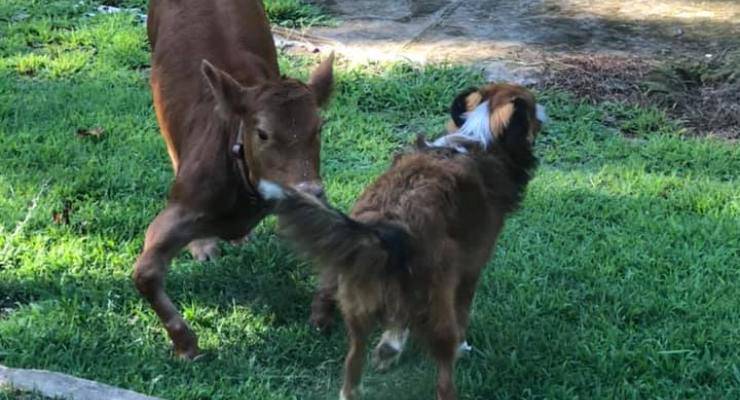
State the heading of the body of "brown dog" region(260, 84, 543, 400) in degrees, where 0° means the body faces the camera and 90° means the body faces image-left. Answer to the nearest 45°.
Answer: approximately 225°

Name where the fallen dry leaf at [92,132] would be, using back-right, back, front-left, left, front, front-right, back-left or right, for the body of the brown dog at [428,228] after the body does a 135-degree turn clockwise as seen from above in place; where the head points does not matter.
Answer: back-right

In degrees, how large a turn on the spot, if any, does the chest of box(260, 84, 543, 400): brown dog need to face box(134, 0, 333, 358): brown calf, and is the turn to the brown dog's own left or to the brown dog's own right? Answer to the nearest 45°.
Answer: approximately 90° to the brown dog's own left
